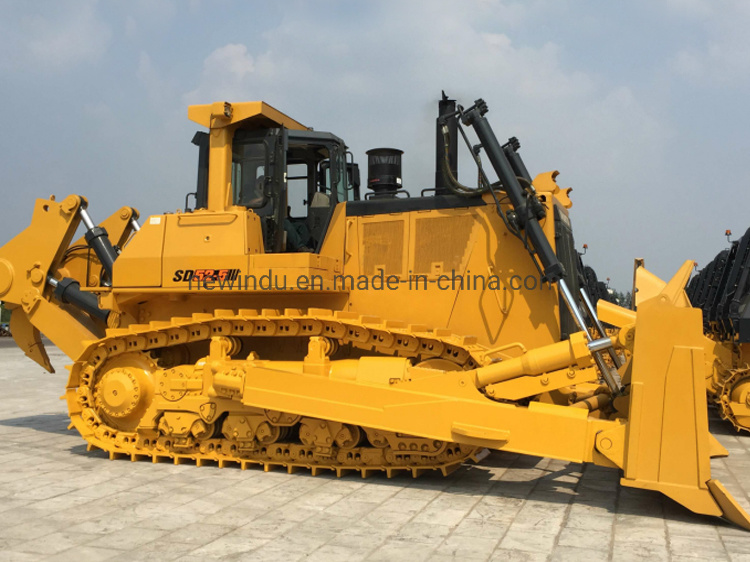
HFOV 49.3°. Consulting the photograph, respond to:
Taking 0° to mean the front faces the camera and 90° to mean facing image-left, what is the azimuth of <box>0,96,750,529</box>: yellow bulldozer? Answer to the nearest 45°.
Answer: approximately 270°
